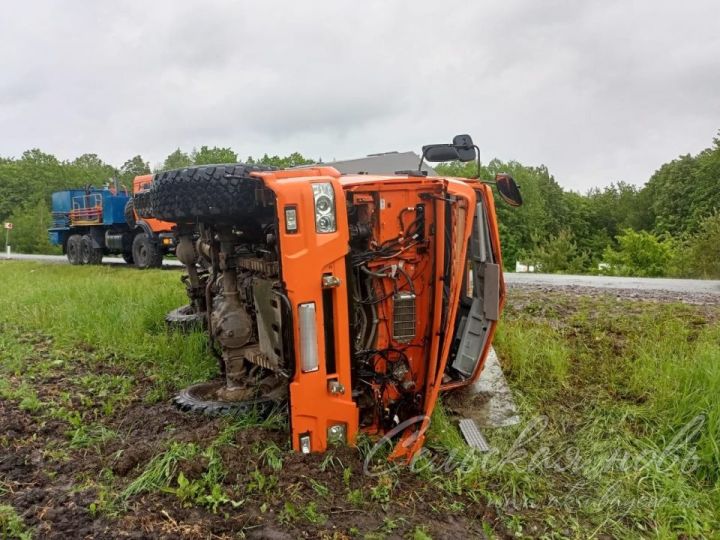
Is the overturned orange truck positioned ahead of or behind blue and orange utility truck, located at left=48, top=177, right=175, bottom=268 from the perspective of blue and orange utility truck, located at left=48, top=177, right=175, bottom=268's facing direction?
ahead

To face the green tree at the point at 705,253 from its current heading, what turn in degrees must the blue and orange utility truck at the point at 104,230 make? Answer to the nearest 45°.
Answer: approximately 45° to its left

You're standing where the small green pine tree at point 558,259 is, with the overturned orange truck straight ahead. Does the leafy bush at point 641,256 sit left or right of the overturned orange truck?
left

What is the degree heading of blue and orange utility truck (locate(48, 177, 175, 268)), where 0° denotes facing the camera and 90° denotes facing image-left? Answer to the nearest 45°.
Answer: approximately 315°
